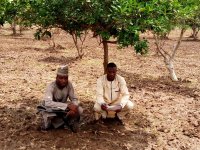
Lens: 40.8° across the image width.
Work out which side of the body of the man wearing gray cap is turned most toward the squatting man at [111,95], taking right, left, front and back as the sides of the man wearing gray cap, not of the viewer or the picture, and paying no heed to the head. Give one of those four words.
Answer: left

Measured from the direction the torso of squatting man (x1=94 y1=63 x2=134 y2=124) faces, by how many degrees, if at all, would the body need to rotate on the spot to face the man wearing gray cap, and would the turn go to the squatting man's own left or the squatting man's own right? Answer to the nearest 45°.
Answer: approximately 45° to the squatting man's own right

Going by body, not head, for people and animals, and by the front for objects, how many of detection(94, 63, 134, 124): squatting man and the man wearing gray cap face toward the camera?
2

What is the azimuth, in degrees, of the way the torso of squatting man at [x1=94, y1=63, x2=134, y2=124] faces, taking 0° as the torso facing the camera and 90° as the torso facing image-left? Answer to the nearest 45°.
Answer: approximately 0°
